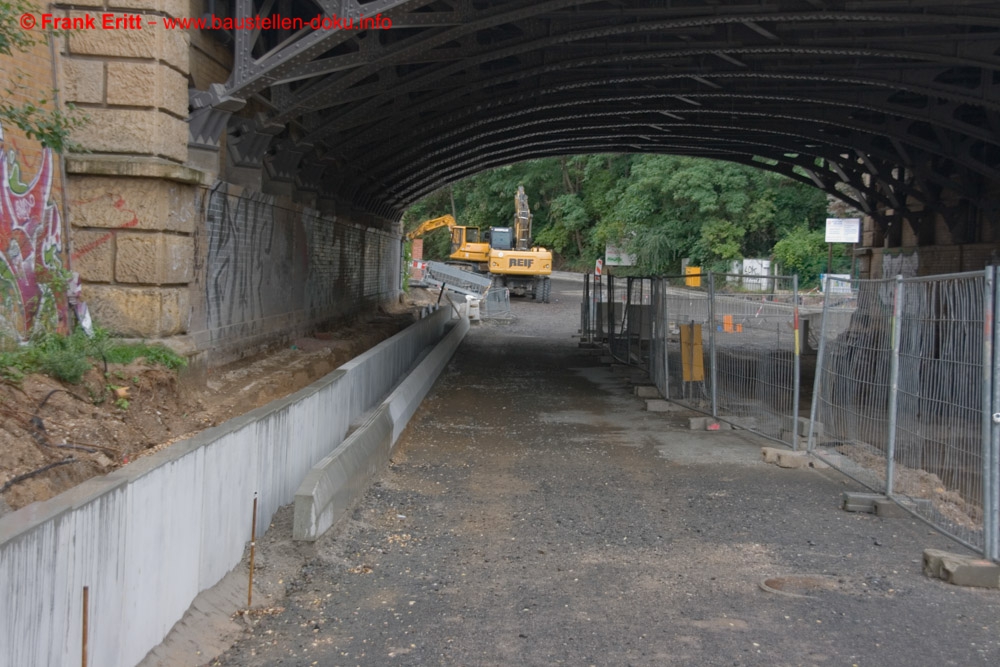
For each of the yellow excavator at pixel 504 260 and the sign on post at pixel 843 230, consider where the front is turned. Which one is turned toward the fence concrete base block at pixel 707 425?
the sign on post

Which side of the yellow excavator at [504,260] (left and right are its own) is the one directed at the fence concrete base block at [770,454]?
back

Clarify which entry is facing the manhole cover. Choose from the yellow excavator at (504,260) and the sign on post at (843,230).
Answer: the sign on post

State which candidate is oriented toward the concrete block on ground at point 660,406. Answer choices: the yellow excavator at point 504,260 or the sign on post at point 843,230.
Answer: the sign on post

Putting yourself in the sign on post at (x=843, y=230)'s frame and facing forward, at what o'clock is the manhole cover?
The manhole cover is roughly at 12 o'clock from the sign on post.

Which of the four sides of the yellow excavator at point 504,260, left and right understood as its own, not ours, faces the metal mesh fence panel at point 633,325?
back

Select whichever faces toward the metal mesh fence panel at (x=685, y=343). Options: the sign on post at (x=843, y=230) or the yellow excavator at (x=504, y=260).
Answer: the sign on post

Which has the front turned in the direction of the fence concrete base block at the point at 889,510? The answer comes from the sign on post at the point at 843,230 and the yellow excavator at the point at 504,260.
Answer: the sign on post

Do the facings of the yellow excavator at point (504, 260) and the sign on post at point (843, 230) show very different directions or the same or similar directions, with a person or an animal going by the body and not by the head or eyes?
very different directions

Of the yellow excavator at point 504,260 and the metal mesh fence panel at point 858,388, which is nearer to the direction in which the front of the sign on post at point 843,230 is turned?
the metal mesh fence panel

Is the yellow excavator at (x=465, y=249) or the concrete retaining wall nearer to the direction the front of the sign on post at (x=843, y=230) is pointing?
the concrete retaining wall

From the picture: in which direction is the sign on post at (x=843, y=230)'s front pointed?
toward the camera

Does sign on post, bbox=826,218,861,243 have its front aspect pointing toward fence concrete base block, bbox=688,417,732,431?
yes

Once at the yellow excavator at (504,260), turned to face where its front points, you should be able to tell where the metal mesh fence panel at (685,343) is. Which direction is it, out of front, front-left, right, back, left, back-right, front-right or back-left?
back

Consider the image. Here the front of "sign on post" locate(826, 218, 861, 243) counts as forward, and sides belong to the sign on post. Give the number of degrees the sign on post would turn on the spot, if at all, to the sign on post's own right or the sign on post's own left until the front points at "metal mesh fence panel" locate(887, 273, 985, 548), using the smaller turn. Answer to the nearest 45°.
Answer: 0° — it already faces it
